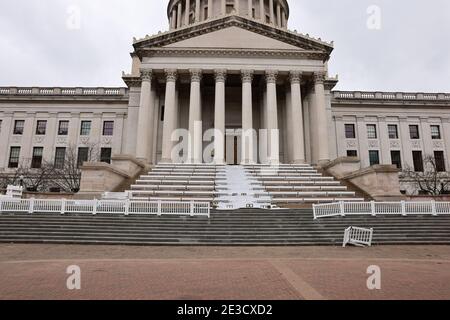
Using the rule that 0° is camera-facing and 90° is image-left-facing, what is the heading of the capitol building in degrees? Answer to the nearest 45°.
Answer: approximately 0°

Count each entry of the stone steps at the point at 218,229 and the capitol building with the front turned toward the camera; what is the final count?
2

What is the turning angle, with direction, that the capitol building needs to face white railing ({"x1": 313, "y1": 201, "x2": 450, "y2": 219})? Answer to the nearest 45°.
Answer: approximately 45° to its left

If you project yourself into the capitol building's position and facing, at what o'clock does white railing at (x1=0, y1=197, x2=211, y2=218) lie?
The white railing is roughly at 1 o'clock from the capitol building.

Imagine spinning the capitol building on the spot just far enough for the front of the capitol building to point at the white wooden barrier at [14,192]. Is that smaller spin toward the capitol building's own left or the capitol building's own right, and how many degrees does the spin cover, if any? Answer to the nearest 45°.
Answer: approximately 45° to the capitol building's own right

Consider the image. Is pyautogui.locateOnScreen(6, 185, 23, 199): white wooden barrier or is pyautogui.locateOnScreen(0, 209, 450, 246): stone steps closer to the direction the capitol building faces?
the stone steps

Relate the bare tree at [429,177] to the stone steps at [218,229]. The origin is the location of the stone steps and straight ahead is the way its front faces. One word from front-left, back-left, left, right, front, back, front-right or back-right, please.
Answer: back-left

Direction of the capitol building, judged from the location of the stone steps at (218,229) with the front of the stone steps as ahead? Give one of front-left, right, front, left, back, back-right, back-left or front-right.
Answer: back

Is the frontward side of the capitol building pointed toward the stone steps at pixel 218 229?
yes
